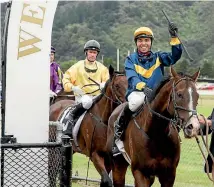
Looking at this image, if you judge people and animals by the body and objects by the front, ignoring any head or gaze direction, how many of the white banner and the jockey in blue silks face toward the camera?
2

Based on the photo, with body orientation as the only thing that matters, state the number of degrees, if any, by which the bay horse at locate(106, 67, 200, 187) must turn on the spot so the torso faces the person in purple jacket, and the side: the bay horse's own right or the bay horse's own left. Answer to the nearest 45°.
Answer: approximately 180°

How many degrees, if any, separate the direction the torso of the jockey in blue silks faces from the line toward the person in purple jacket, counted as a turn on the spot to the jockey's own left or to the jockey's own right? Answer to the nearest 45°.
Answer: approximately 135° to the jockey's own right

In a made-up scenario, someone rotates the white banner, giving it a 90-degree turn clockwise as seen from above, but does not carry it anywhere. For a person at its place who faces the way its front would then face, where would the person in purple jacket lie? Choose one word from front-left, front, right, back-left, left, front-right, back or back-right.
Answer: right

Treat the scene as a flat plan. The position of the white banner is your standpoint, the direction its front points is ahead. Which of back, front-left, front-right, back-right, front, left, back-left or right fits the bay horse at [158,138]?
back-left

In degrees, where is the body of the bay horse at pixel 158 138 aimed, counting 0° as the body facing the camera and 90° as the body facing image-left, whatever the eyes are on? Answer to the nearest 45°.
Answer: approximately 315°

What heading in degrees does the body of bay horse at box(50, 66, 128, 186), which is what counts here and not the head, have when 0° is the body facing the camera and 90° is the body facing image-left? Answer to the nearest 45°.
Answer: approximately 315°
